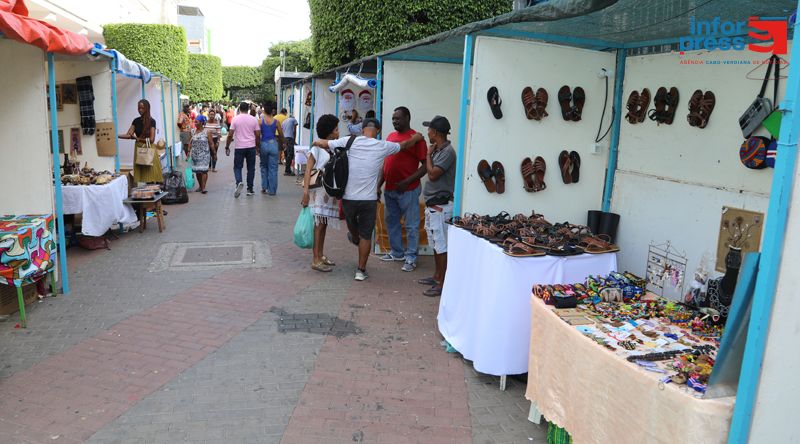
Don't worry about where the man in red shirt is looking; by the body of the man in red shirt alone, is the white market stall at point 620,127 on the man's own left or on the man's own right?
on the man's own left

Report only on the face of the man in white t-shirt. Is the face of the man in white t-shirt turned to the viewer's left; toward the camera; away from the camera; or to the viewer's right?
away from the camera

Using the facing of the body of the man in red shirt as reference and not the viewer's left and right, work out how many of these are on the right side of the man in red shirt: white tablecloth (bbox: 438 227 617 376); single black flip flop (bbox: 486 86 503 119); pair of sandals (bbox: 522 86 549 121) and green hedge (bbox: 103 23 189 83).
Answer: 1

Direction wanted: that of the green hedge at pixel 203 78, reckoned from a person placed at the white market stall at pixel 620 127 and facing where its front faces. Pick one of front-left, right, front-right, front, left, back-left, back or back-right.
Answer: right

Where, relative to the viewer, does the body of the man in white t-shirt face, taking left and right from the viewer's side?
facing away from the viewer

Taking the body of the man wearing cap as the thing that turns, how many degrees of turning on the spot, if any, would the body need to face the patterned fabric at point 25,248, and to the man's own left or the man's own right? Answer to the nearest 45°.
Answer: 0° — they already face it

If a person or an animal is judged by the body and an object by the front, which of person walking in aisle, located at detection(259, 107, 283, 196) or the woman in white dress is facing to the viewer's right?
the woman in white dress

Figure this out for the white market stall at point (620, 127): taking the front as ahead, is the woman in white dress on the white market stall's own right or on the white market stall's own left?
on the white market stall's own right

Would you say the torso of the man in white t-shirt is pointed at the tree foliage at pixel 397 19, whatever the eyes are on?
yes

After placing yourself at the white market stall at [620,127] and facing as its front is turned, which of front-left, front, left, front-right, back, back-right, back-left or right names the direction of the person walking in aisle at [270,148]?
right
